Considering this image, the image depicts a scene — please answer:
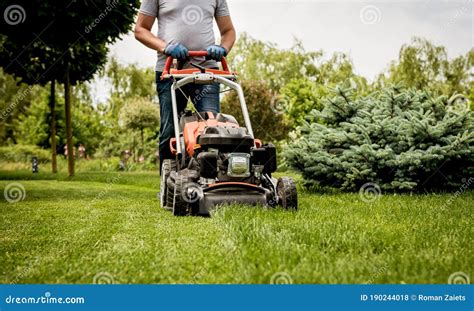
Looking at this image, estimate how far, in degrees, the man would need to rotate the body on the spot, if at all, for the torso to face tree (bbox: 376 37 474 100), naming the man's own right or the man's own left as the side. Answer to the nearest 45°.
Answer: approximately 135° to the man's own left

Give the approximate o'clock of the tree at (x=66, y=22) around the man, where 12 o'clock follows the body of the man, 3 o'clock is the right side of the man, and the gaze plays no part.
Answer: The tree is roughly at 5 o'clock from the man.

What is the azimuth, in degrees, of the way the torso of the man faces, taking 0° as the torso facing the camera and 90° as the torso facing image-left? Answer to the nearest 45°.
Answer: approximately 0°

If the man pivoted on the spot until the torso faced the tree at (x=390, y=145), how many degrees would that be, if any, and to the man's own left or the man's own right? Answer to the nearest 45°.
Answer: approximately 90° to the man's own left
